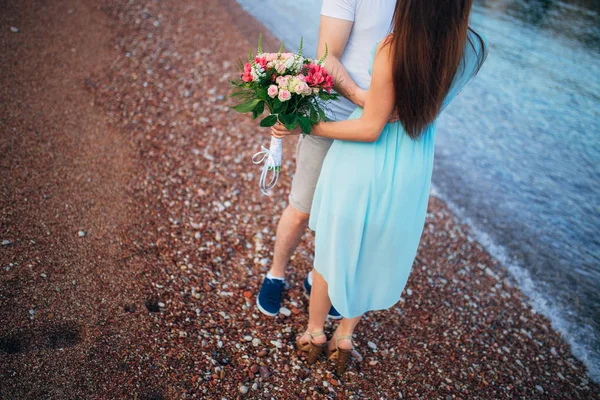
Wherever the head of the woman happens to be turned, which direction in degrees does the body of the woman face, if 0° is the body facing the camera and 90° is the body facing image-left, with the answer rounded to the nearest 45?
approximately 135°
